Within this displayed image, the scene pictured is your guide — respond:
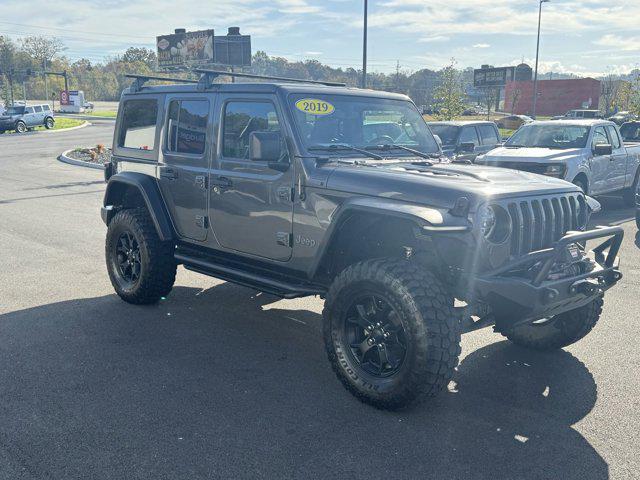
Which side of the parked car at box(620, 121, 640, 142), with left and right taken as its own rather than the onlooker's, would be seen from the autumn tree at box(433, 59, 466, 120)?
right

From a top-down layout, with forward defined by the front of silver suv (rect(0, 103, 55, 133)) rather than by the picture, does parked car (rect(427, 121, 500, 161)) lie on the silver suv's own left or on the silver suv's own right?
on the silver suv's own left

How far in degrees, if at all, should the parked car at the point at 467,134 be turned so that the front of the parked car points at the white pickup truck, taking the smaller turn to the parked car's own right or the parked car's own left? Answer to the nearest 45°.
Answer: approximately 90° to the parked car's own left

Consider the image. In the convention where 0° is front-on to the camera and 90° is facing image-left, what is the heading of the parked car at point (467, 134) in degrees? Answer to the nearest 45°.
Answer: approximately 45°

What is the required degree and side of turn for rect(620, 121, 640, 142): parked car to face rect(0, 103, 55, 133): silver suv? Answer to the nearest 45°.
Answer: approximately 45° to its right

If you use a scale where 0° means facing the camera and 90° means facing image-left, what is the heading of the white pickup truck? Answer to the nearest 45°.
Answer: approximately 45°

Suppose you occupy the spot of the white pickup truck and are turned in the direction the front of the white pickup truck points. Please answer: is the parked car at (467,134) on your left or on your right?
on your right

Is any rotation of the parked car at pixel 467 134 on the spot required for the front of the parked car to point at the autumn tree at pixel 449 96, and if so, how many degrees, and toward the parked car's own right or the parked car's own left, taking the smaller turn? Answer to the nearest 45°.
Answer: approximately 135° to the parked car's own right
